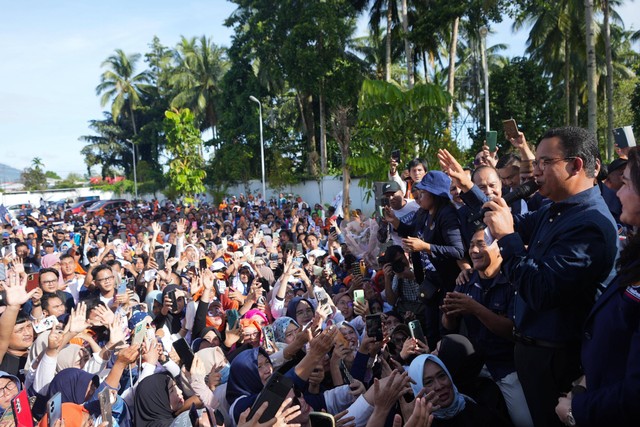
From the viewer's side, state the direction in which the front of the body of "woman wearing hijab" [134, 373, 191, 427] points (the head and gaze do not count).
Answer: to the viewer's right

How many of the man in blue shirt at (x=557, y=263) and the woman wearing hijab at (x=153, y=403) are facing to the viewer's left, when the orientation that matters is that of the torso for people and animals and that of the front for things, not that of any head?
1

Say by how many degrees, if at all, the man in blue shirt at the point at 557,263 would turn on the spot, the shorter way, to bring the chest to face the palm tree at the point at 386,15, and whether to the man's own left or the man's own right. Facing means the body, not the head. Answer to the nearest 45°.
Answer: approximately 90° to the man's own right

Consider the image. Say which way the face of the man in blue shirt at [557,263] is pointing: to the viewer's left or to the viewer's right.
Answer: to the viewer's left

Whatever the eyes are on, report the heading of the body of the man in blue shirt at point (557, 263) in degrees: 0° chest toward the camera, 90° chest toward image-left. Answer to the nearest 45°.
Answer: approximately 90°

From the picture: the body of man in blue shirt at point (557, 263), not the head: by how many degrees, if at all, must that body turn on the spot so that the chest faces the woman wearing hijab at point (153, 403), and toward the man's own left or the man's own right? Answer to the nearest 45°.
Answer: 0° — they already face them

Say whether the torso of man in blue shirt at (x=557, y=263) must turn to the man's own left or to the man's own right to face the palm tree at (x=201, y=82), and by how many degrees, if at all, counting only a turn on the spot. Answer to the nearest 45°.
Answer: approximately 45° to the man's own right

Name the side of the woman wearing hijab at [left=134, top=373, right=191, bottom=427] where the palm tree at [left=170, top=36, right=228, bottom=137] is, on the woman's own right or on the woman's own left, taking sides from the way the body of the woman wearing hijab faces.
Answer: on the woman's own left
